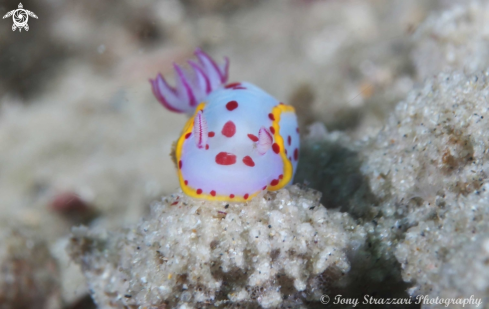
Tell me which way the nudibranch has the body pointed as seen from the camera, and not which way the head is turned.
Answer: toward the camera
